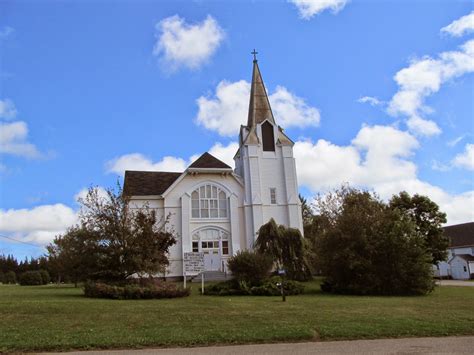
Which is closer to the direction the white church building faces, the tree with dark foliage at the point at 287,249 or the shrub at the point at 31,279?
the tree with dark foliage

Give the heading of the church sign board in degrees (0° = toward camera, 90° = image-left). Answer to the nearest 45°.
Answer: approximately 0°

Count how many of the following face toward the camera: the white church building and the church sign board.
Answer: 2

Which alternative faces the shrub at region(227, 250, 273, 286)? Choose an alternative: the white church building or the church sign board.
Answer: the white church building

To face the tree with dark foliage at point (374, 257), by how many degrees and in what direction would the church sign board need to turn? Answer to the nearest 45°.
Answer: approximately 90° to its left

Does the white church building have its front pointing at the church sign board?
yes

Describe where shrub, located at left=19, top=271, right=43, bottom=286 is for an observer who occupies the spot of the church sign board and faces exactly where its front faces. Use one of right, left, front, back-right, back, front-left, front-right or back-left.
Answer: back-right
